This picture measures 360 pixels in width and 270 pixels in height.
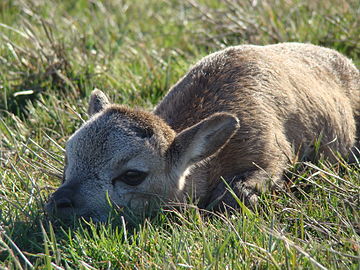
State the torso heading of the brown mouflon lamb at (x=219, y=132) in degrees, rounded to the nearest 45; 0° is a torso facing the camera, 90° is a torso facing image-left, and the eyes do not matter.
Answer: approximately 45°
